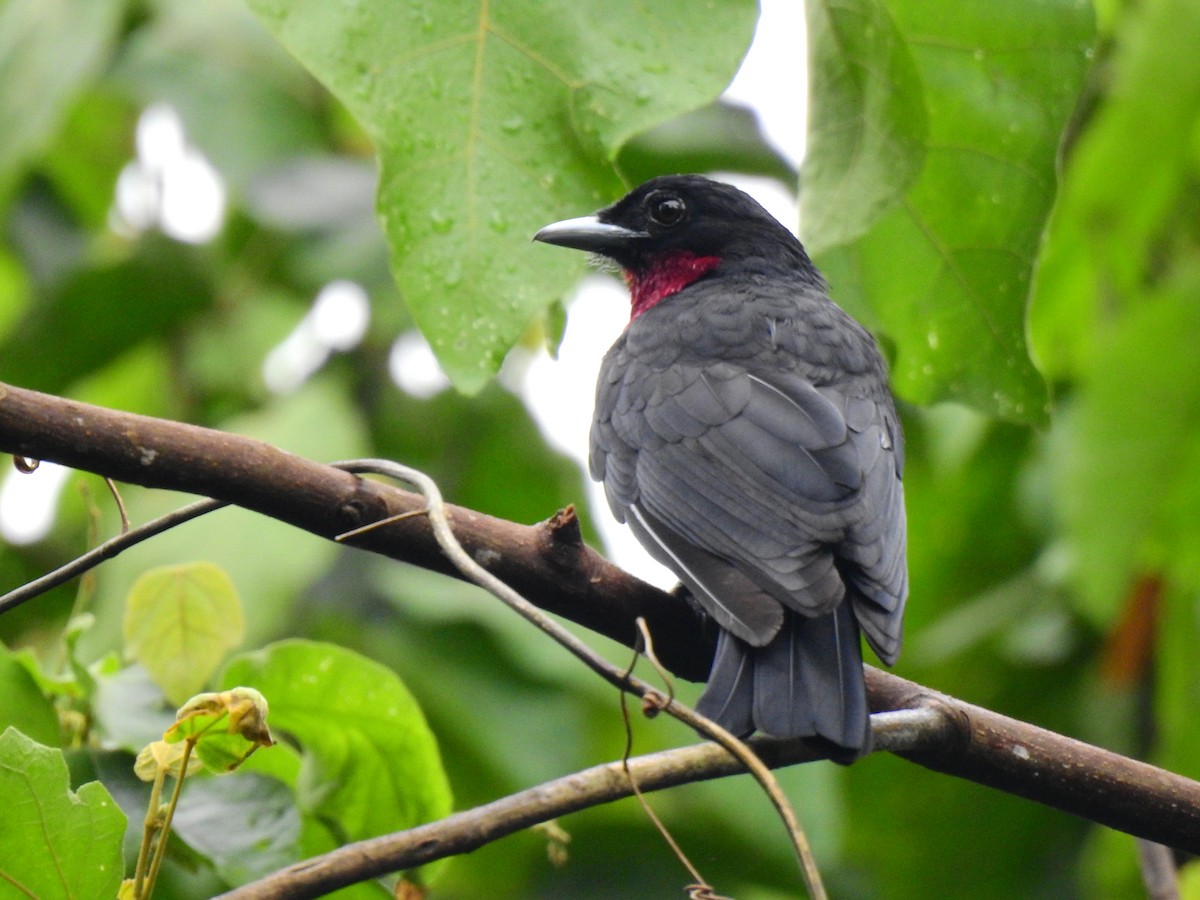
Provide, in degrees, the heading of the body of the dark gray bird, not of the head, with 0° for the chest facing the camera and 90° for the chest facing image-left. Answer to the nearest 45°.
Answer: approximately 135°

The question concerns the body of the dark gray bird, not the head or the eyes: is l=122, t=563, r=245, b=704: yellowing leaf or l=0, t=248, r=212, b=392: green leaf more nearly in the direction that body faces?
the green leaf

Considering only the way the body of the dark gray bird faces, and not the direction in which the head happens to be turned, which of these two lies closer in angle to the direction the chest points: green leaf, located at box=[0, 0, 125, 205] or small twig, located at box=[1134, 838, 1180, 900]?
the green leaf

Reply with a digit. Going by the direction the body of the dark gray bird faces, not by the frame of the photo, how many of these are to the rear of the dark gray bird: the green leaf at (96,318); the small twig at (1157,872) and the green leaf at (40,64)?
1

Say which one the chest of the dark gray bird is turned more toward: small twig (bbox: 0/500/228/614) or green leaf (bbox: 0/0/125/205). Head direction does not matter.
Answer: the green leaf

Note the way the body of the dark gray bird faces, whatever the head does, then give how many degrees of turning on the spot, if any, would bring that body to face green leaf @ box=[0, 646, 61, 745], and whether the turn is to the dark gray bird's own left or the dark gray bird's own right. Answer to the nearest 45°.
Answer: approximately 90° to the dark gray bird's own left

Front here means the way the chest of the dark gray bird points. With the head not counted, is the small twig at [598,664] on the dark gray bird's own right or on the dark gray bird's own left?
on the dark gray bird's own left

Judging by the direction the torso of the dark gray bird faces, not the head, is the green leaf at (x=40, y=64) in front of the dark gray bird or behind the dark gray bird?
in front

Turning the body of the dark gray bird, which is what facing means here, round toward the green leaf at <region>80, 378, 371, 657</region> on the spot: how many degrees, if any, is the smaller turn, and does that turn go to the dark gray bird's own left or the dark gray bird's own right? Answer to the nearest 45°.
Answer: approximately 45° to the dark gray bird's own left
